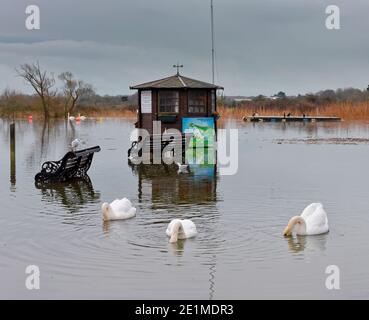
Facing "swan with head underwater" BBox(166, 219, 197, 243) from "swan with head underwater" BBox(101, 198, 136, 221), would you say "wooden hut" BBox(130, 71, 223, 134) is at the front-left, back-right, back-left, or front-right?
back-left

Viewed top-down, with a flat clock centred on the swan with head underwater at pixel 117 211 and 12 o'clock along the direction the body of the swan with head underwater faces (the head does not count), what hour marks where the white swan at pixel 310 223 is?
The white swan is roughly at 7 o'clock from the swan with head underwater.

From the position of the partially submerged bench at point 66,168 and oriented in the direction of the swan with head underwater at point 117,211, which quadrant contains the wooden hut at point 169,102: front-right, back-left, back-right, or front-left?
back-left

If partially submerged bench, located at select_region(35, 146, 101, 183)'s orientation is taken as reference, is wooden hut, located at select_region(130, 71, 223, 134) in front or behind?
behind

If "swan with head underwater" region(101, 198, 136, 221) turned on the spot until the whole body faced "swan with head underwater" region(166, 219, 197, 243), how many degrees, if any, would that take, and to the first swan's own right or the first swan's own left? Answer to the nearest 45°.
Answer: approximately 135° to the first swan's own left

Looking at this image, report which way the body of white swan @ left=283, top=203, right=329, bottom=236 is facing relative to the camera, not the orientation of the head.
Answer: to the viewer's left

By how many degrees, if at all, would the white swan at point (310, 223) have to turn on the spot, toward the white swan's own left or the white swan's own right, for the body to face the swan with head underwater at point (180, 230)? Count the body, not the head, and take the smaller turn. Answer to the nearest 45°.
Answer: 0° — it already faces it

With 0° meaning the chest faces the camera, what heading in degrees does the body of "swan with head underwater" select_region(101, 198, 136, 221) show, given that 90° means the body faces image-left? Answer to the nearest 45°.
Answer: approximately 90°

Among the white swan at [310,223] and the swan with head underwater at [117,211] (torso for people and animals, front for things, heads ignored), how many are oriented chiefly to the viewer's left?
2

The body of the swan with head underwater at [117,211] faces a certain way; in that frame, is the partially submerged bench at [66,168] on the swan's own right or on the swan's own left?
on the swan's own right
